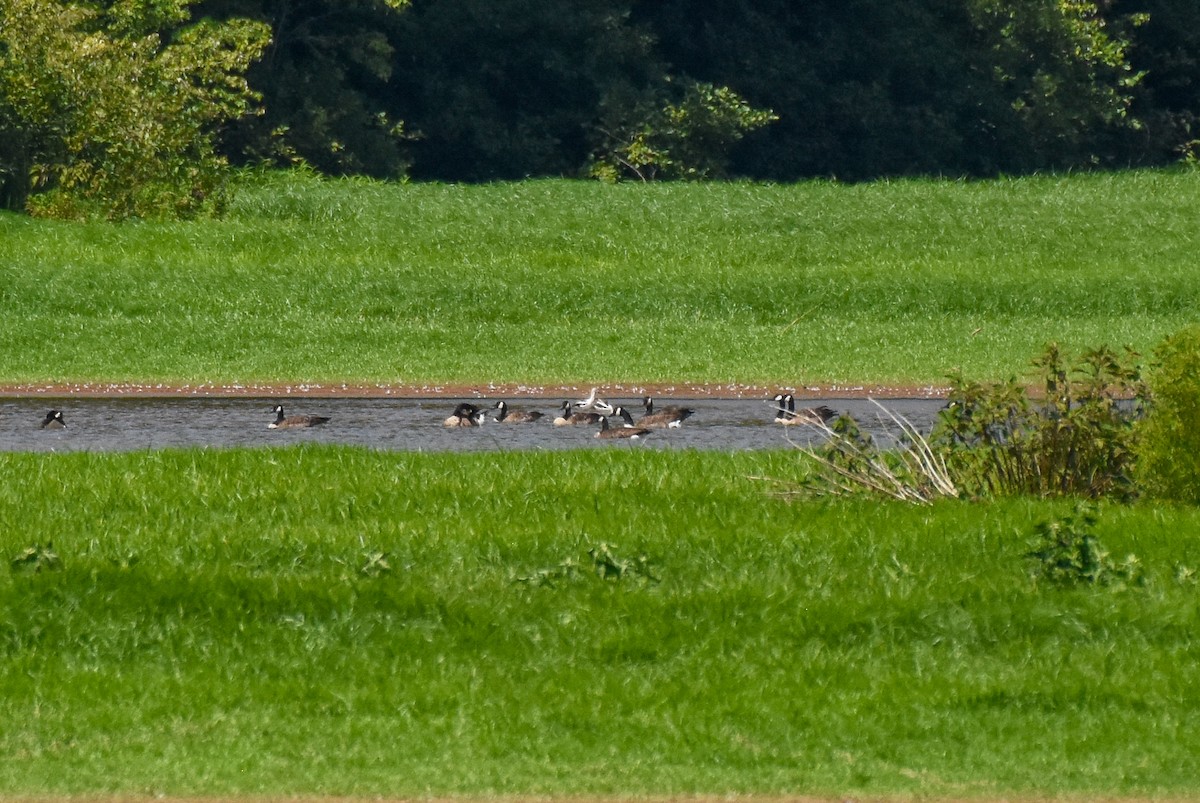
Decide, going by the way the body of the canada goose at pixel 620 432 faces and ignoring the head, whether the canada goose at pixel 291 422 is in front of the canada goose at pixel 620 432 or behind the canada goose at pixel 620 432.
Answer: in front

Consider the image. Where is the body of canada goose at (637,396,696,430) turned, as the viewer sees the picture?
to the viewer's left

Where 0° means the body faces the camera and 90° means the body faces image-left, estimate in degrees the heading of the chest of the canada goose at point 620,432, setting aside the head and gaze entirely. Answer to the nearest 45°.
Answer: approximately 90°

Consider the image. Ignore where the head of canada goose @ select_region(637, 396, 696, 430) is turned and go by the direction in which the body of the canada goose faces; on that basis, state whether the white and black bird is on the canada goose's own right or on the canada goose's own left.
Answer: on the canada goose's own right

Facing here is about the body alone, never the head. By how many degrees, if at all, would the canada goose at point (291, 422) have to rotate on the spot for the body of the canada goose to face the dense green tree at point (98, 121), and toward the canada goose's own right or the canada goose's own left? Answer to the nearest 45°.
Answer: approximately 90° to the canada goose's own right

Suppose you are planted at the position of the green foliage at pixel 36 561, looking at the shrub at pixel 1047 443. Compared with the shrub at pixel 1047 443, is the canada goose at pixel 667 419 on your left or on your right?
left

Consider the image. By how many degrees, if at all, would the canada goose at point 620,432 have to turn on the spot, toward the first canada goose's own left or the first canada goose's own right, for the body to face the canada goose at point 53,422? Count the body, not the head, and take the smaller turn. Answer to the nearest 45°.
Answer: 0° — it already faces it

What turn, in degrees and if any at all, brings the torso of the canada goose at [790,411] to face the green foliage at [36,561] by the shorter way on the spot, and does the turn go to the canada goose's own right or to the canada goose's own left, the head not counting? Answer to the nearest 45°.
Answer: approximately 90° to the canada goose's own left

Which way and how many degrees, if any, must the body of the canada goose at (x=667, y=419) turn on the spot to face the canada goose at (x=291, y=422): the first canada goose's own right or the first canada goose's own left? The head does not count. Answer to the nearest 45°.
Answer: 0° — it already faces it

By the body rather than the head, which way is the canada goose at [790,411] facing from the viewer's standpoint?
to the viewer's left
